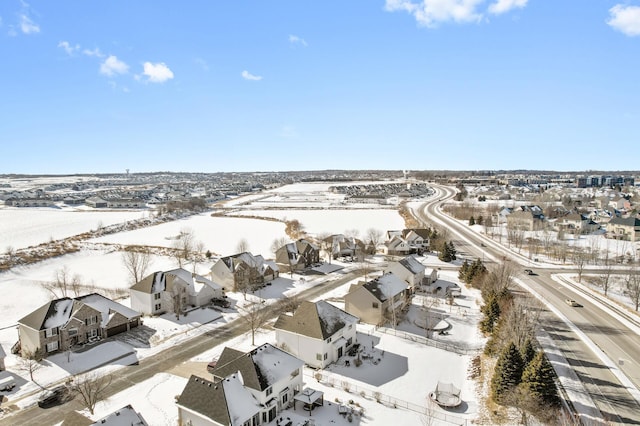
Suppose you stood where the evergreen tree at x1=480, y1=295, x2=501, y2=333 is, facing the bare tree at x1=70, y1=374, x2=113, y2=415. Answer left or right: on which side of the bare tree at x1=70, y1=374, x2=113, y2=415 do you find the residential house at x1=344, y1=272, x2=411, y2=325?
right

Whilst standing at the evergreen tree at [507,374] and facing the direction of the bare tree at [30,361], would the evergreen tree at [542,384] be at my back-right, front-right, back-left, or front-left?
back-left

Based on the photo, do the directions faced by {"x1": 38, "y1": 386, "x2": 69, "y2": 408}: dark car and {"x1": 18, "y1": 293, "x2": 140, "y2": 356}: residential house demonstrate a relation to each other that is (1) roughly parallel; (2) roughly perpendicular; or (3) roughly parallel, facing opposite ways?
roughly perpendicular

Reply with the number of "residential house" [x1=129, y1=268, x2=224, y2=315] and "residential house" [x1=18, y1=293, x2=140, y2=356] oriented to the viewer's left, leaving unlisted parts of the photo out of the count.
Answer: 0

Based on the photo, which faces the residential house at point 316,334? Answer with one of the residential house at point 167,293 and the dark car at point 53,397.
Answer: the residential house at point 167,293

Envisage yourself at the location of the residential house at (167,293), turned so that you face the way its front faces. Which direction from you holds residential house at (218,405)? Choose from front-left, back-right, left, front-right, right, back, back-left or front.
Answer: front-right

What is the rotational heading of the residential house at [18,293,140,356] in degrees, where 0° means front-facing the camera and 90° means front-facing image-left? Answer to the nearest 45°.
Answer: approximately 315°
